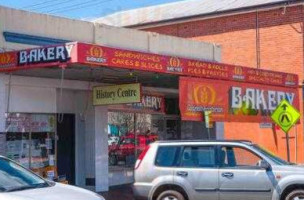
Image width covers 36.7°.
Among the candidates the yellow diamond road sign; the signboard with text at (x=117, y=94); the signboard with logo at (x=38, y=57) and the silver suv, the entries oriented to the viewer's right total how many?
1

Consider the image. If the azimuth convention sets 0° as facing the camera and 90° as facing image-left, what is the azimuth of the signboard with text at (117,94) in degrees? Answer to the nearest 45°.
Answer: approximately 45°

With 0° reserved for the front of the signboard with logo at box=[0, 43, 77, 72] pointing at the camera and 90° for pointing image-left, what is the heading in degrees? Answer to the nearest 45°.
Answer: approximately 45°

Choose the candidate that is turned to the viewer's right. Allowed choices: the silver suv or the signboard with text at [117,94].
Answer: the silver suv

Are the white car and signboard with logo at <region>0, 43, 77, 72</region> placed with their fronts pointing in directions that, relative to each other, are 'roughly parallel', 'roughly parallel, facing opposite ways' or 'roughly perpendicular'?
roughly perpendicular

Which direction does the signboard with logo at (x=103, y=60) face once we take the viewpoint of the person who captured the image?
facing the viewer and to the right of the viewer

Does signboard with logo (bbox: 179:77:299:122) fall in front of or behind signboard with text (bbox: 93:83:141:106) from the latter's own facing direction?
behind

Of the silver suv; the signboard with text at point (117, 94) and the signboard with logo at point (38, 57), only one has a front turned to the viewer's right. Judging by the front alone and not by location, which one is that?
the silver suv

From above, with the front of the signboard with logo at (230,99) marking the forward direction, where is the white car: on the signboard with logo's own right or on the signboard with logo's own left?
on the signboard with logo's own right

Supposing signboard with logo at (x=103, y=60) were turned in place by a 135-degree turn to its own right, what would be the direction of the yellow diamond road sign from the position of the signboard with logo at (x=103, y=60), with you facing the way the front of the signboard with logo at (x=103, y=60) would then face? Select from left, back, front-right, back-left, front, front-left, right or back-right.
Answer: back-right

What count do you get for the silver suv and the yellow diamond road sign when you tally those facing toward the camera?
1

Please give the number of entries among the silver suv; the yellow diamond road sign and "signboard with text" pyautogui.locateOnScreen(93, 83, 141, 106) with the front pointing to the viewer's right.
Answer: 1
